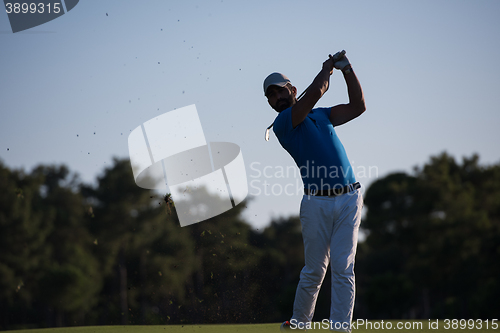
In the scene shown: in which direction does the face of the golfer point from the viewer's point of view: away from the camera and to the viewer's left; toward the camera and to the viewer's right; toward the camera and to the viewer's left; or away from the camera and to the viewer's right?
toward the camera and to the viewer's left

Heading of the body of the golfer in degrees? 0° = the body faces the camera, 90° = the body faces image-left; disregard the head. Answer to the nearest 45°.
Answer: approximately 0°

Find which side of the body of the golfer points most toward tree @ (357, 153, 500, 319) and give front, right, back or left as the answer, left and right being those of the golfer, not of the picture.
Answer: back
